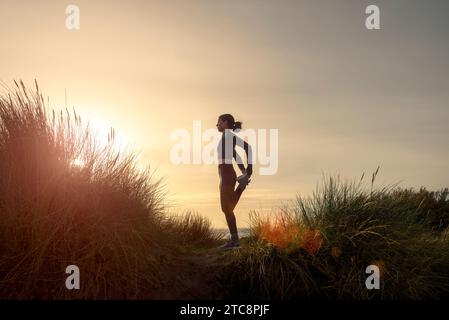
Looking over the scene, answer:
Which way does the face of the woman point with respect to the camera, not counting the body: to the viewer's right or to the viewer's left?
to the viewer's left

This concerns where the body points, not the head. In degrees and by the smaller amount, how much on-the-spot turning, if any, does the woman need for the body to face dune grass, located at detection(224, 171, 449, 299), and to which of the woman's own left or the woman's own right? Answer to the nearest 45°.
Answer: approximately 135° to the woman's own left

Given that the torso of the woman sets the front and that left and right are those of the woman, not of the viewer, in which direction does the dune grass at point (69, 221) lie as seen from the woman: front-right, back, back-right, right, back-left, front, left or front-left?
front-left

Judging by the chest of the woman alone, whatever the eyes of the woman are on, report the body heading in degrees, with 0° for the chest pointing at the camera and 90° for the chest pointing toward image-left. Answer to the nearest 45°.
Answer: approximately 90°
